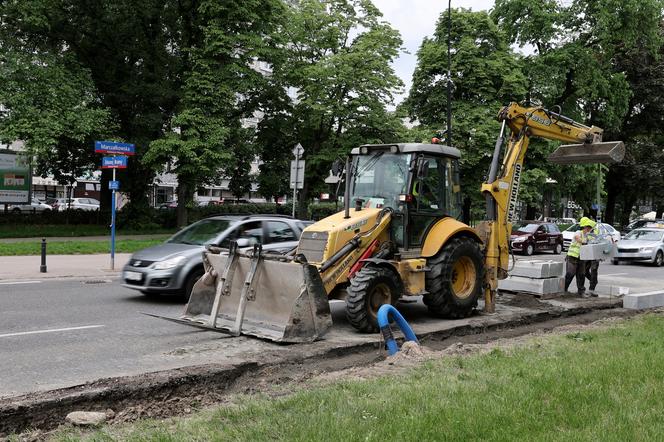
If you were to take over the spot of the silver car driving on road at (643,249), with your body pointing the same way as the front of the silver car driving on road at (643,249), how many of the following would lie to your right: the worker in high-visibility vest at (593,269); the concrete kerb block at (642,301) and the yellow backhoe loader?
0

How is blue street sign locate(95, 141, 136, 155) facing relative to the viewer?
toward the camera

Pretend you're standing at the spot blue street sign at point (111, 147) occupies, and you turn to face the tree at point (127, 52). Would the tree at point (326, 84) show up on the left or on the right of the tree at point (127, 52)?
right

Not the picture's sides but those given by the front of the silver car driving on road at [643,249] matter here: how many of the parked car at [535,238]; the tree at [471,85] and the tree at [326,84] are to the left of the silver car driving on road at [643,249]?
0

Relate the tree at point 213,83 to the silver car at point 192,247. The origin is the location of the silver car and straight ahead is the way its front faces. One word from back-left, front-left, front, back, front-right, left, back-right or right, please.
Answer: back-right

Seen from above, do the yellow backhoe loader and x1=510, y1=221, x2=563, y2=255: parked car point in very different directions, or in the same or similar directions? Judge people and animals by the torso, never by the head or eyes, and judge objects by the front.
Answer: same or similar directions

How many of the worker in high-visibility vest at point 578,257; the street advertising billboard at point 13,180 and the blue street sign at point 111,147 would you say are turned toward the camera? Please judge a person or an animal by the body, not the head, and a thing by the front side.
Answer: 2

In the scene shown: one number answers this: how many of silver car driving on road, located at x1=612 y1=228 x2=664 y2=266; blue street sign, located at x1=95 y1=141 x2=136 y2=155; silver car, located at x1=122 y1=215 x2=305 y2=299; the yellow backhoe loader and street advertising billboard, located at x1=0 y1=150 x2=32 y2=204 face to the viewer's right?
0

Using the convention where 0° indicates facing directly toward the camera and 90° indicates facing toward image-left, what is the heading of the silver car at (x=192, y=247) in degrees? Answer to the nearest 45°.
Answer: approximately 45°

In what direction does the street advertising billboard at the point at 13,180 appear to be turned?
toward the camera

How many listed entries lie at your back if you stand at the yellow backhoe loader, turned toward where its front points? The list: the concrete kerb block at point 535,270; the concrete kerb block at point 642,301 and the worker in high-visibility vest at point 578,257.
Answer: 3

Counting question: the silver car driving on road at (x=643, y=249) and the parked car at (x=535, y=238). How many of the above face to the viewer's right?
0

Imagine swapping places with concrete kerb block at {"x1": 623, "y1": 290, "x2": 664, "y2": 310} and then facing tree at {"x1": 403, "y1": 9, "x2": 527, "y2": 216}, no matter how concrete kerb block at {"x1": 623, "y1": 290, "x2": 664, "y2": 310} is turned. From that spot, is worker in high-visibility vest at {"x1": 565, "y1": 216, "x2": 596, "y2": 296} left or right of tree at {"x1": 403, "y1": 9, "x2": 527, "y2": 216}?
left

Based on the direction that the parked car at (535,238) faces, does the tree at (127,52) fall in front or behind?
in front
